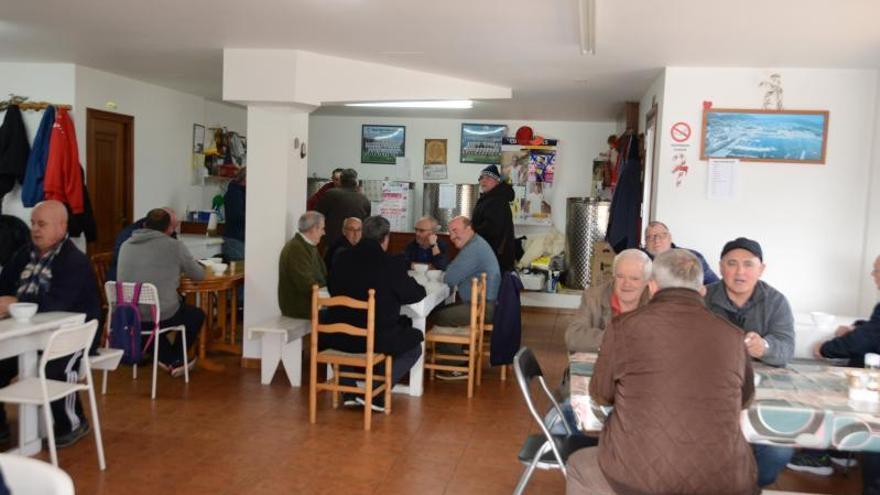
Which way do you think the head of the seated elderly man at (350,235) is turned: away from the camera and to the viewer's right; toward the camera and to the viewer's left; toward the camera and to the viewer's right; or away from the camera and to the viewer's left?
toward the camera and to the viewer's right

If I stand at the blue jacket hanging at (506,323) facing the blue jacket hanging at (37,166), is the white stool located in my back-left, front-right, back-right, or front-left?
front-left

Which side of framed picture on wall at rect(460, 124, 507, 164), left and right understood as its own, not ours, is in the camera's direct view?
front

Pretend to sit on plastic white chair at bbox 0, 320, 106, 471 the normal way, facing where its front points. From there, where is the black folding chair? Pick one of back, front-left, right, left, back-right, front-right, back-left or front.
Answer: back

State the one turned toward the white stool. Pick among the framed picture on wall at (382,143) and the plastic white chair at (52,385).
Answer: the framed picture on wall

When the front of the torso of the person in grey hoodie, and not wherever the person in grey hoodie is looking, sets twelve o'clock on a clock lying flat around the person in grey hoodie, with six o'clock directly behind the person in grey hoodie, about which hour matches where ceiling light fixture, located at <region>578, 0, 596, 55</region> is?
The ceiling light fixture is roughly at 3 o'clock from the person in grey hoodie.

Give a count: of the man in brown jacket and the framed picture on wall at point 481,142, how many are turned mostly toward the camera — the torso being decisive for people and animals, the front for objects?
1

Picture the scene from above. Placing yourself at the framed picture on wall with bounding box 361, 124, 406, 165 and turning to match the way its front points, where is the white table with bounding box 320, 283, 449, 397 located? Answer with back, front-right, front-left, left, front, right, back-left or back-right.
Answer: front

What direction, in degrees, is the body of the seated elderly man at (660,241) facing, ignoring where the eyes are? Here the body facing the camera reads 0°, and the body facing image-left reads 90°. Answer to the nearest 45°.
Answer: approximately 45°

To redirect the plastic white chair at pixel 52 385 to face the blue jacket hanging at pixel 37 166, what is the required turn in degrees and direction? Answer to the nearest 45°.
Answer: approximately 45° to its right

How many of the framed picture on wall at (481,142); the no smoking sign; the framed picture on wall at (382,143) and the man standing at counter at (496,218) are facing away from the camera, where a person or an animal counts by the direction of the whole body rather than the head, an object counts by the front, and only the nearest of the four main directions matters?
0

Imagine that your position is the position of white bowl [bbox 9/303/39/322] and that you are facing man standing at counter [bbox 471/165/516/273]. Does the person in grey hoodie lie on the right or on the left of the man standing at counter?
left

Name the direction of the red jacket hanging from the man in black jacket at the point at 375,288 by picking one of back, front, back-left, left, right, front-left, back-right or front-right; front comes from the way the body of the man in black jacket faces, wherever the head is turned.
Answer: left

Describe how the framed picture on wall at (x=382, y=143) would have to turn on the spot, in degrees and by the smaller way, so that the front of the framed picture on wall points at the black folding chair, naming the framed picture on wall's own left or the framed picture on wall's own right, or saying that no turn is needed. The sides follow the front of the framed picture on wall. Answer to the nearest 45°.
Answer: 0° — it already faces it

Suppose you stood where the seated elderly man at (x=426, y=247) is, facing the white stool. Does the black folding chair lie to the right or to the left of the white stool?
left

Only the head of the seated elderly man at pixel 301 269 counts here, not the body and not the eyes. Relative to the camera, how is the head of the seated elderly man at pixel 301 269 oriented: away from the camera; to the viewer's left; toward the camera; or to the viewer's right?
to the viewer's right
